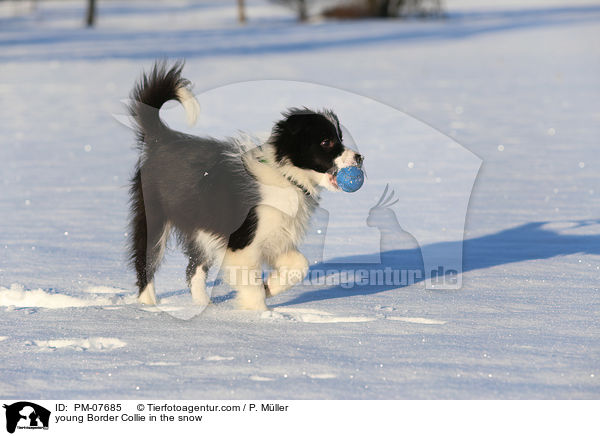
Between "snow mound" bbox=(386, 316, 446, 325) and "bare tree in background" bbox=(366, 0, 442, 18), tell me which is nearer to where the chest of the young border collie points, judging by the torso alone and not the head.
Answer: the snow mound

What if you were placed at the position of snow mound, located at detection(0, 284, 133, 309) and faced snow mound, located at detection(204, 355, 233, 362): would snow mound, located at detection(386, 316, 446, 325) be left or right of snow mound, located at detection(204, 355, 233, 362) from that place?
left

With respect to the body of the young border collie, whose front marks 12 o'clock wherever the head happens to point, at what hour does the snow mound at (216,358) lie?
The snow mound is roughly at 3 o'clock from the young border collie.

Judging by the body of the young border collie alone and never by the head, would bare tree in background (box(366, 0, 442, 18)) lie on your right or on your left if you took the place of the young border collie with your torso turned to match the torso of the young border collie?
on your left

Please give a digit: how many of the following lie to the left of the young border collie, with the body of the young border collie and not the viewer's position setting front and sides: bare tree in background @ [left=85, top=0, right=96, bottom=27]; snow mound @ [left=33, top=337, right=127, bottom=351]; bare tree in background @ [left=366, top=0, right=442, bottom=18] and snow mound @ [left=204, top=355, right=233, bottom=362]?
2

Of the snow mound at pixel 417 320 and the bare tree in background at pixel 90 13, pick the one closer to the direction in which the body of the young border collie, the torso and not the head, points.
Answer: the snow mound

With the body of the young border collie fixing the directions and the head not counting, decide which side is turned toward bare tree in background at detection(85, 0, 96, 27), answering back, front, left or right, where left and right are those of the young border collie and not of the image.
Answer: left

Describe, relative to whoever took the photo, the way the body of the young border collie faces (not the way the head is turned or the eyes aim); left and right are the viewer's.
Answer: facing to the right of the viewer

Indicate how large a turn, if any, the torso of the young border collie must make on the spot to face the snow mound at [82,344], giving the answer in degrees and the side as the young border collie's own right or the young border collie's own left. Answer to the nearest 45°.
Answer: approximately 135° to the young border collie's own right

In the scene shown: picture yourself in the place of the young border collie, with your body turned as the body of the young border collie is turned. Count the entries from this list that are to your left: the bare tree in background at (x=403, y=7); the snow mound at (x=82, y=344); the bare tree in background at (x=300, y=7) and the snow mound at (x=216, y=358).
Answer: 2

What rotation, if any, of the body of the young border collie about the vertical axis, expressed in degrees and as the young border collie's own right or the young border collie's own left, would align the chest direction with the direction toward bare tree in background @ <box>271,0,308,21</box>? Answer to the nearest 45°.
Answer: approximately 90° to the young border collie's own left

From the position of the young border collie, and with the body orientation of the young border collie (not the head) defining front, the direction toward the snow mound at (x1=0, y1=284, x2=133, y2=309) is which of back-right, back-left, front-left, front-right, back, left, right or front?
back
